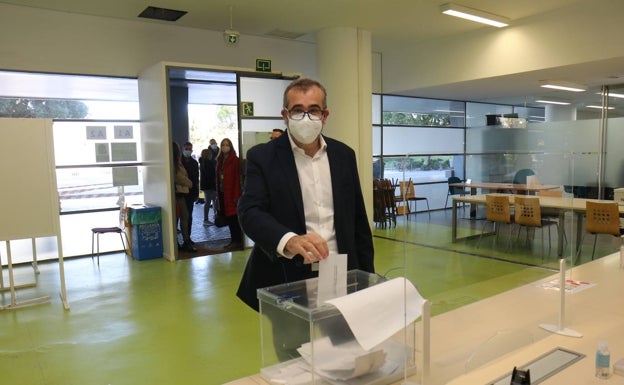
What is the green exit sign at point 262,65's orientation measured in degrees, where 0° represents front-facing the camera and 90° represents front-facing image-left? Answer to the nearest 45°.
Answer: approximately 0°

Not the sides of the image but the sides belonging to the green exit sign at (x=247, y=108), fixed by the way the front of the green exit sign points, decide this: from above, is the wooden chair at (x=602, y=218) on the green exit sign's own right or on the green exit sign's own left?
on the green exit sign's own left

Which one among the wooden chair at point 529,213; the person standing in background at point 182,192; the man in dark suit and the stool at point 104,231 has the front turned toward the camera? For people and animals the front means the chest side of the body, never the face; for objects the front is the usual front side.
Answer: the man in dark suit

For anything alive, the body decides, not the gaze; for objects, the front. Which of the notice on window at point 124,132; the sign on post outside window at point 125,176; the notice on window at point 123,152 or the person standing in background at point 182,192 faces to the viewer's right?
the person standing in background

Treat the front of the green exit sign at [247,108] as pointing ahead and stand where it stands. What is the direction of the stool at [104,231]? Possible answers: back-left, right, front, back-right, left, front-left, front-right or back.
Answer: right

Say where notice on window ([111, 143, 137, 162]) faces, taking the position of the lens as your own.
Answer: facing away from the viewer

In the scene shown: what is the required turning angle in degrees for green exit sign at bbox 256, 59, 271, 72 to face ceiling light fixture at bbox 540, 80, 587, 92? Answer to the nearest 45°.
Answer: approximately 90° to its left

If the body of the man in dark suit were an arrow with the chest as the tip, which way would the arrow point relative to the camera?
toward the camera

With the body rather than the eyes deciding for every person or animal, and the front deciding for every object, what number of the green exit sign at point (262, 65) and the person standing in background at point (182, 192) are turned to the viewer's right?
1
